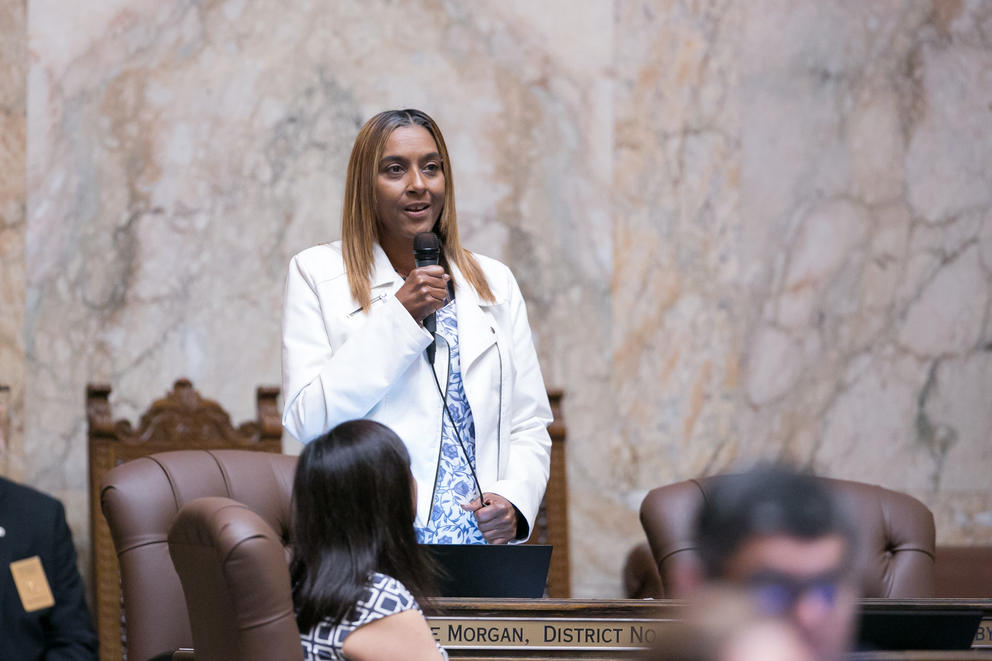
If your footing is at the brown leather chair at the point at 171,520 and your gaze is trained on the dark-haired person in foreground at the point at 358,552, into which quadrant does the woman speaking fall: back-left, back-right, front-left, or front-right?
front-left

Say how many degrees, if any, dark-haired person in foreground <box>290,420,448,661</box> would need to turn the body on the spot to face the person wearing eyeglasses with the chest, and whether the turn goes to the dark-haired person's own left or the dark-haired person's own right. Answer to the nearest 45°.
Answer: approximately 135° to the dark-haired person's own right

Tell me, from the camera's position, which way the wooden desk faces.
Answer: facing the viewer

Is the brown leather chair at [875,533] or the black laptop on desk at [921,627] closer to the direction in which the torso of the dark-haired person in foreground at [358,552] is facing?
the brown leather chair

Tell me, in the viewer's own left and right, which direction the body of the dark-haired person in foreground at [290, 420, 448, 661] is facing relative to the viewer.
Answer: facing away from the viewer and to the right of the viewer

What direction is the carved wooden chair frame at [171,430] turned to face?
toward the camera

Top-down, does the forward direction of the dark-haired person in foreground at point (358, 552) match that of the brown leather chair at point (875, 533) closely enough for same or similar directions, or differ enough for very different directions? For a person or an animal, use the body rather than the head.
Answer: very different directions

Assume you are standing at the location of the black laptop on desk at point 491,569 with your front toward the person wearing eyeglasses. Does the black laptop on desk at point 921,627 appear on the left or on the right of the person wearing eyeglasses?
left

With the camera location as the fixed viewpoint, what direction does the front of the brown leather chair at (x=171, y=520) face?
facing the viewer and to the right of the viewer

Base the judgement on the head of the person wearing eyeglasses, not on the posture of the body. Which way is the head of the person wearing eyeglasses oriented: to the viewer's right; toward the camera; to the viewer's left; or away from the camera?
toward the camera

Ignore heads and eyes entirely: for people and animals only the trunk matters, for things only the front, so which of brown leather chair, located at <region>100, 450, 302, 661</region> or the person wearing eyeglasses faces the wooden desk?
the brown leather chair
